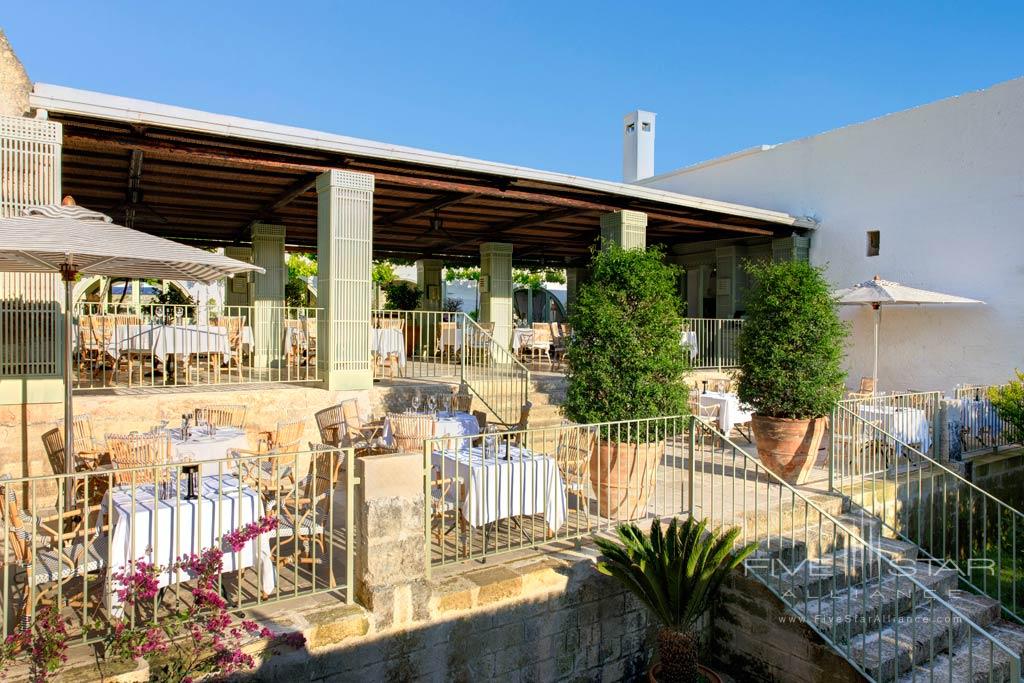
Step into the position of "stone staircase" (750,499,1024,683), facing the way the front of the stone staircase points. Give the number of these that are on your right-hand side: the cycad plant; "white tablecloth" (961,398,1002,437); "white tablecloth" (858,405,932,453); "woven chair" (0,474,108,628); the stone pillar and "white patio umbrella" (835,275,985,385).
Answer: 3

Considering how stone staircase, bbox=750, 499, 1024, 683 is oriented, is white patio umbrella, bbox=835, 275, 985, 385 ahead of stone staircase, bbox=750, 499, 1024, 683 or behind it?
behind

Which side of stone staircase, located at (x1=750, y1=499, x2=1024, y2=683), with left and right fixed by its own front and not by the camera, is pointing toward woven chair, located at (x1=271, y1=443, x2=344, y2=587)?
right

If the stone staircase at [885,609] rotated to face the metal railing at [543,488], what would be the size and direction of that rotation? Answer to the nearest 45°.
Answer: approximately 90° to its right

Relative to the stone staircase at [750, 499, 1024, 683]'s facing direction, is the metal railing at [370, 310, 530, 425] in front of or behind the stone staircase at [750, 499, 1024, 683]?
behind

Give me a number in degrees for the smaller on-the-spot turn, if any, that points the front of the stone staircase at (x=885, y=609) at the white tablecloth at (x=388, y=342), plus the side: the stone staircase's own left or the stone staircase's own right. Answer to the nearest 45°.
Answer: approximately 135° to the stone staircase's own right

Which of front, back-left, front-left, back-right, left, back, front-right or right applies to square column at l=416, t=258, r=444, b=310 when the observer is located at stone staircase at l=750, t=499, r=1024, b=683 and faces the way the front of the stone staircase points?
back

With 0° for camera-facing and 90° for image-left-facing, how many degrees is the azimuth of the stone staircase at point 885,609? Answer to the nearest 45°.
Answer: approximately 315°

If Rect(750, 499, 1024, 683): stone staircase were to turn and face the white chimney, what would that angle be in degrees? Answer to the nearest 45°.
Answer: approximately 180°

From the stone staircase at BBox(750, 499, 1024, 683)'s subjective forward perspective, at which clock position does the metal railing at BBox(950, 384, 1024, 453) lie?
The metal railing is roughly at 8 o'clock from the stone staircase.

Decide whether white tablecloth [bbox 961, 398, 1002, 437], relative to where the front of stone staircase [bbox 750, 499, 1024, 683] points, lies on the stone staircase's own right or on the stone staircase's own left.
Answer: on the stone staircase's own left

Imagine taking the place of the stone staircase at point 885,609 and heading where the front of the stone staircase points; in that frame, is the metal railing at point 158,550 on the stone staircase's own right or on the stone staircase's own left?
on the stone staircase's own right

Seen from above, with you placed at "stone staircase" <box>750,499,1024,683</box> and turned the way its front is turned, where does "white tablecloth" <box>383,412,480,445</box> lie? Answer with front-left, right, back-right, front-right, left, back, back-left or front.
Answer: back-right

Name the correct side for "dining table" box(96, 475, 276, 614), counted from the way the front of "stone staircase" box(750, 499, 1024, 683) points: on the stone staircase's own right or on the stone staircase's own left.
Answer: on the stone staircase's own right
